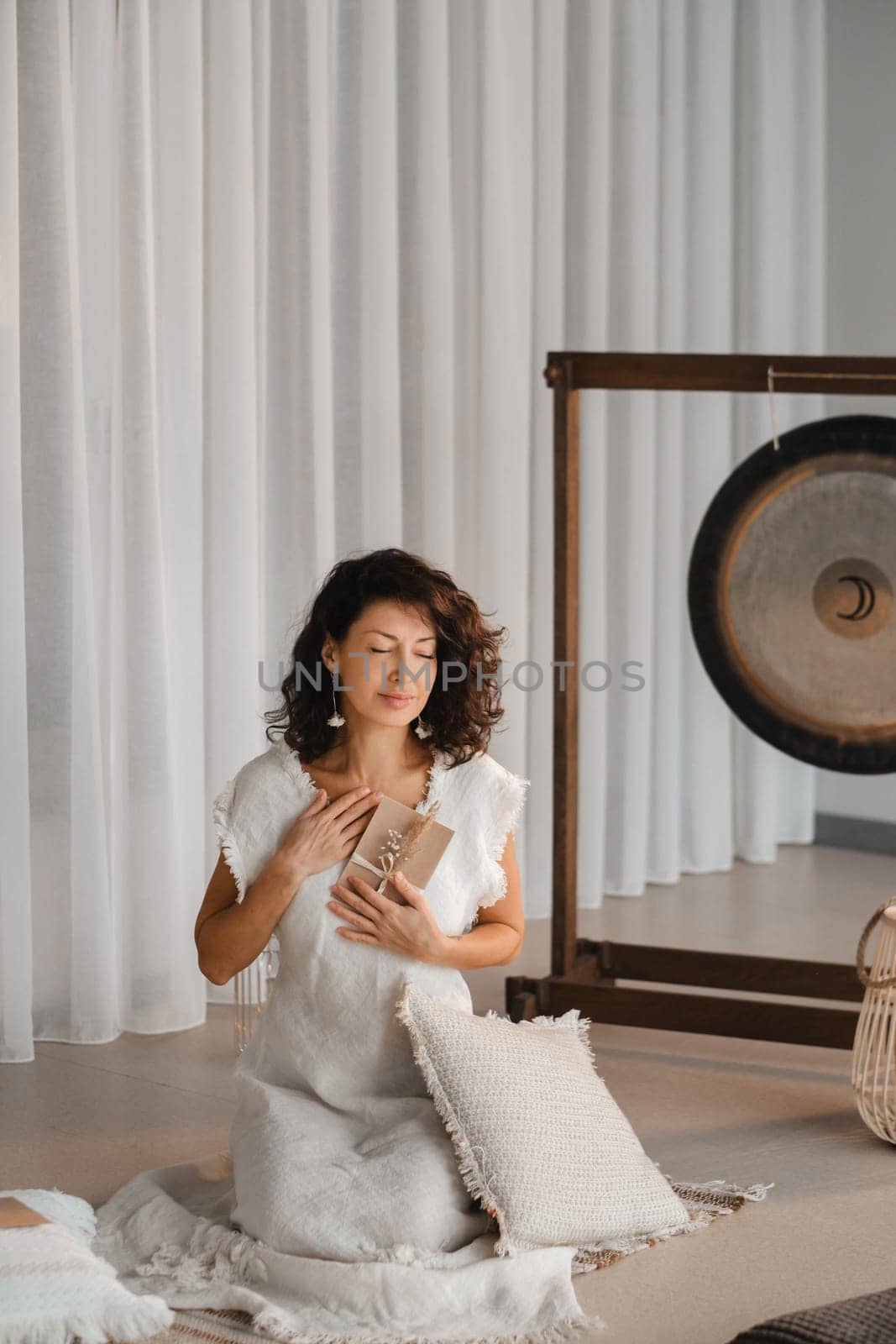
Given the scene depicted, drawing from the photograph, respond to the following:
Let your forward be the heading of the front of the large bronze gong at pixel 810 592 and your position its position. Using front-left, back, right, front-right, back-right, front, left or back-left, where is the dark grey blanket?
front

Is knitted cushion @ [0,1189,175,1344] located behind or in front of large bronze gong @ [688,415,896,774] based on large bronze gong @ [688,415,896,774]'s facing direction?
in front

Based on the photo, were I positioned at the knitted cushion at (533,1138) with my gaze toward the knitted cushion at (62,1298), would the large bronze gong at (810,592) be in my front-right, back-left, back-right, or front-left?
back-right

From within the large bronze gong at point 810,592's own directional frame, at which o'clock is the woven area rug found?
The woven area rug is roughly at 1 o'clock from the large bronze gong.

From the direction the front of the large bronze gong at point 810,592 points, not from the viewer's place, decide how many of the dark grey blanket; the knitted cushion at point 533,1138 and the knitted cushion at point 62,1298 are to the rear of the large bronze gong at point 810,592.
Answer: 0

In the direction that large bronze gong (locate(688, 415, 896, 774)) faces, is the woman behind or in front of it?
in front

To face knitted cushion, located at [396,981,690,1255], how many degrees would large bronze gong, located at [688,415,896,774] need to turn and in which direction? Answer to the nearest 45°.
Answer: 0° — it already faces it

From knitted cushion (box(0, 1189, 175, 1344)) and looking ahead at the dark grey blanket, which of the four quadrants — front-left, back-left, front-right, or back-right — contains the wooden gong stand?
front-left

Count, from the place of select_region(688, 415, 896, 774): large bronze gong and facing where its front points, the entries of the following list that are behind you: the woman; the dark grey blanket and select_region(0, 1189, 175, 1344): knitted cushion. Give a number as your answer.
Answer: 0

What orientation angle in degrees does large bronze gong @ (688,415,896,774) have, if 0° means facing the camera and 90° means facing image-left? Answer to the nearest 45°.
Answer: approximately 0°
